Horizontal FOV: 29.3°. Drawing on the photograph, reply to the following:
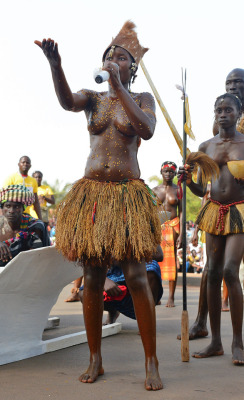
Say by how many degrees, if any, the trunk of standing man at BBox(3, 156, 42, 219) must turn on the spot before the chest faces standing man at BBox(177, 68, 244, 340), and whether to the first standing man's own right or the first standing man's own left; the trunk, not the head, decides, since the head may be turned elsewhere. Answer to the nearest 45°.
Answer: approximately 45° to the first standing man's own left

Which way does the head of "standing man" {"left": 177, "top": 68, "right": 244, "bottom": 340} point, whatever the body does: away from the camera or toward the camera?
toward the camera

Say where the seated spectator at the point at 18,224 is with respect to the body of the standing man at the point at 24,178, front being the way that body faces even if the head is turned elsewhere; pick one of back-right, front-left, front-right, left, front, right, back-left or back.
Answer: front

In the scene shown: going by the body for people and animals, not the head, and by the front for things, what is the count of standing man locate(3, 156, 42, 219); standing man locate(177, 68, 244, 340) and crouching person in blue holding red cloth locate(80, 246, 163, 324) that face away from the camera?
0

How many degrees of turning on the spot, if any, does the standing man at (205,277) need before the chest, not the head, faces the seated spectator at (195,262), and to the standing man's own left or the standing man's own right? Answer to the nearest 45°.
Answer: approximately 135° to the standing man's own right

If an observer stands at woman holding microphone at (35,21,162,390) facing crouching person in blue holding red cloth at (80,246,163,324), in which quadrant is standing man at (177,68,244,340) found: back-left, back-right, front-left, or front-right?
front-right

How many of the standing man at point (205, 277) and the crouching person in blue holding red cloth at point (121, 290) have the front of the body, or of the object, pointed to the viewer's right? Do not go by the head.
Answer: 0

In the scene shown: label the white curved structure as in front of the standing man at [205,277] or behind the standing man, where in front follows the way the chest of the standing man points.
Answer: in front

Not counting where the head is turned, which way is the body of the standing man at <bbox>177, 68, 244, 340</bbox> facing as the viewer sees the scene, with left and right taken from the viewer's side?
facing the viewer and to the left of the viewer

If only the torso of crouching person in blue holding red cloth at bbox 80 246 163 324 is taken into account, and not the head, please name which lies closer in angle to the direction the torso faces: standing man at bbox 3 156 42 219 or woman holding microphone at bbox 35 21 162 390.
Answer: the woman holding microphone

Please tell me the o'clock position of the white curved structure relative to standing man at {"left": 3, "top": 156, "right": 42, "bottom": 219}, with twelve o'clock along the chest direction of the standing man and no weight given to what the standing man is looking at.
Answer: The white curved structure is roughly at 12 o'clock from the standing man.

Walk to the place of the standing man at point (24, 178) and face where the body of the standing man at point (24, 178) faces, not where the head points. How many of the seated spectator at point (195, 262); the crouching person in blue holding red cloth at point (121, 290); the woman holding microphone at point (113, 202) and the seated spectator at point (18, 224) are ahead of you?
3

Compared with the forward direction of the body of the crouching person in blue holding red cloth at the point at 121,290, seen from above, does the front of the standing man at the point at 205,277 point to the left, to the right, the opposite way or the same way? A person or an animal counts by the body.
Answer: the same way

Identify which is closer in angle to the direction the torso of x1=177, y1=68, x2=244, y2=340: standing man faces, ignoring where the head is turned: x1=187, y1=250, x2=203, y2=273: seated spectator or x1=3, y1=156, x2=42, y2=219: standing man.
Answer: the standing man

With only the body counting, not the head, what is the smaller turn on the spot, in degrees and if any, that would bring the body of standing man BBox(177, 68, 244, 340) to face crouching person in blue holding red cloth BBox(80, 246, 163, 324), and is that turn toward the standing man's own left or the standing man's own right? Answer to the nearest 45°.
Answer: approximately 45° to the standing man's own right

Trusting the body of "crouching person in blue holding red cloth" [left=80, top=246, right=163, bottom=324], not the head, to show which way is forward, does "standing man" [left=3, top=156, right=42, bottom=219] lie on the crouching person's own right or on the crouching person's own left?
on the crouching person's own right

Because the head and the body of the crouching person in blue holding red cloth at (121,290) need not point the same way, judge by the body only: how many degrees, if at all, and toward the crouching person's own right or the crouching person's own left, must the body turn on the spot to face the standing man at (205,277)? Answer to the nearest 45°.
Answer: approximately 135° to the crouching person's own left
